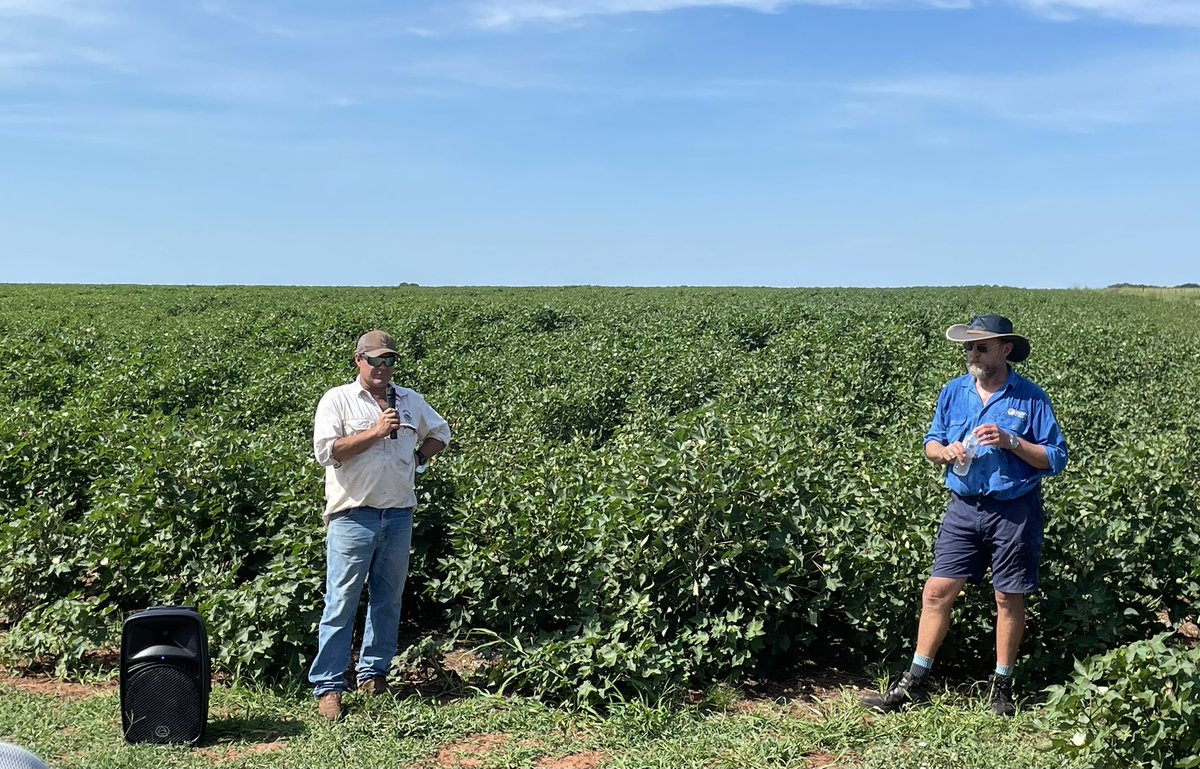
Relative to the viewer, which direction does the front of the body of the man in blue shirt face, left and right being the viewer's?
facing the viewer and to the left of the viewer

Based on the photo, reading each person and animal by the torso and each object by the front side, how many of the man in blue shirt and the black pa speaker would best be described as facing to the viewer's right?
0

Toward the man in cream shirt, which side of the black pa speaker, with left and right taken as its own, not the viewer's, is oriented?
left

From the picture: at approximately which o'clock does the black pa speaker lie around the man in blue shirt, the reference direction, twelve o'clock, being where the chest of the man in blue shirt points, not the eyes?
The black pa speaker is roughly at 1 o'clock from the man in blue shirt.

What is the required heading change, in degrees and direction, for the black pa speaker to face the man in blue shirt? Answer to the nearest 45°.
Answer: approximately 90° to its left

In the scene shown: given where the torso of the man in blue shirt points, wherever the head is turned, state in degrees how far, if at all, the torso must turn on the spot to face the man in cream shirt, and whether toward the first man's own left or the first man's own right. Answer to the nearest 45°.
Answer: approximately 45° to the first man's own right

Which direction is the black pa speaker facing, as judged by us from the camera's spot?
facing the viewer

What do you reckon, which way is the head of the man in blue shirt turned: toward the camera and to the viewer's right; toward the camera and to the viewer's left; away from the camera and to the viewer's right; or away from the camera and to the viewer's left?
toward the camera and to the viewer's left
